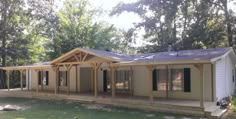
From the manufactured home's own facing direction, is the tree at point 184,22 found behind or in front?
behind

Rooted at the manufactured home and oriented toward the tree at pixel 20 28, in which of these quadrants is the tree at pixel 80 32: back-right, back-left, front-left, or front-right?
front-right

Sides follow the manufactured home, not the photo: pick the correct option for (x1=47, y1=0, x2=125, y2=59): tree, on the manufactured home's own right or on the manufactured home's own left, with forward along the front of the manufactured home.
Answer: on the manufactured home's own right

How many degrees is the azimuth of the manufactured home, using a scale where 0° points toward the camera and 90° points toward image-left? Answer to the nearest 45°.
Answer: approximately 45°

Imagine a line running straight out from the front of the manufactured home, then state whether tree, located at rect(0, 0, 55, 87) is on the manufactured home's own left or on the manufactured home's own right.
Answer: on the manufactured home's own right
